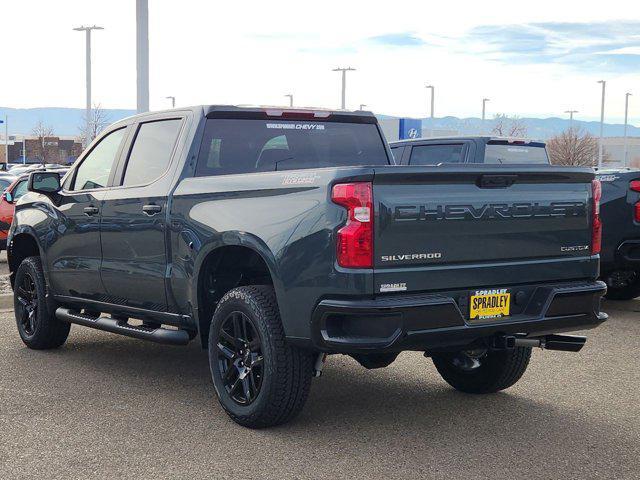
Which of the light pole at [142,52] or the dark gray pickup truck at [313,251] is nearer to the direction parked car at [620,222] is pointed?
the light pole

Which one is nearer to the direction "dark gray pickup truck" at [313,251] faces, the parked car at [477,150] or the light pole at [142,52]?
the light pole

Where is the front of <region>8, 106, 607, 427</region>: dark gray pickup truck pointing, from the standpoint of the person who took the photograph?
facing away from the viewer and to the left of the viewer

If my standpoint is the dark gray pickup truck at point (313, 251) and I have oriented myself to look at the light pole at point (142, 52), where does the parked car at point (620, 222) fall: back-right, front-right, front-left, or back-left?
front-right

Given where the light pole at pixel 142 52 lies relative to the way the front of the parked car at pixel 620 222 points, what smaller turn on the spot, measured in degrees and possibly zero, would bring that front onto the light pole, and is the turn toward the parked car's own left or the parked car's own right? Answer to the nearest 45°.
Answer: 0° — it already faces it

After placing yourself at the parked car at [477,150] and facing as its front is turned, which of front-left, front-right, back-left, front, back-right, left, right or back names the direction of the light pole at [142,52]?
front

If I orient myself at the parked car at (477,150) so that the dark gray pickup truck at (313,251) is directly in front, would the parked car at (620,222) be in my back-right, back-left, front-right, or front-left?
front-left

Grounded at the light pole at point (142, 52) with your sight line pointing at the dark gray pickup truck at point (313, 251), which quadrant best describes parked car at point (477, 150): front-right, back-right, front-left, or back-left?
front-left

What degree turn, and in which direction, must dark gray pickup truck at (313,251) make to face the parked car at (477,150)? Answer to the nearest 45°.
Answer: approximately 45° to its right

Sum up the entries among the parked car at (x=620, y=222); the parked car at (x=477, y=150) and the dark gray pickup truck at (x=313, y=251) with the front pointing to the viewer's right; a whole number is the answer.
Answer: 0

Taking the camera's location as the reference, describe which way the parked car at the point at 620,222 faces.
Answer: facing away from the viewer and to the left of the viewer

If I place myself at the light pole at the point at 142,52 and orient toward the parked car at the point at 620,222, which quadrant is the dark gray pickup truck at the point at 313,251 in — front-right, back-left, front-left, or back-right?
front-right

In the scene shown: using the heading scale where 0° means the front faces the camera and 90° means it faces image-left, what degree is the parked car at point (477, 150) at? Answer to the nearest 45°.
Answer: approximately 135°
